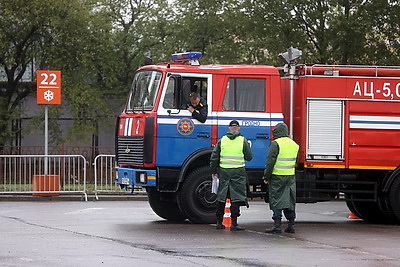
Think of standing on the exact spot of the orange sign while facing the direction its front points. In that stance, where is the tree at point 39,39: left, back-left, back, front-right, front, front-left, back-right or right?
back

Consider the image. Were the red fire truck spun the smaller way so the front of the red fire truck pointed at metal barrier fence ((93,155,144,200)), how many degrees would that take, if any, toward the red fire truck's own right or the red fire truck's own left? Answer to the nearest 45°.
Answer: approximately 45° to the red fire truck's own right

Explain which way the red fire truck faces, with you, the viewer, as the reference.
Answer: facing to the left of the viewer
